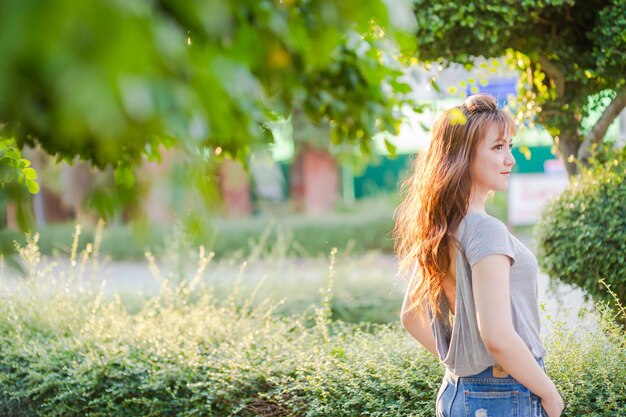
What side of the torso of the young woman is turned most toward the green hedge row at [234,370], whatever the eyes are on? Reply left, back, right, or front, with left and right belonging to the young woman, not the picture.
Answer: left

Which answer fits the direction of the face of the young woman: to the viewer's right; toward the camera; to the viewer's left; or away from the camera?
to the viewer's right

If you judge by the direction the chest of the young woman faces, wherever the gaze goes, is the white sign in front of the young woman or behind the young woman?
in front

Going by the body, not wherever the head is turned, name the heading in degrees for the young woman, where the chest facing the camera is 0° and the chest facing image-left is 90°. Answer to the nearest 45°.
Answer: approximately 225°

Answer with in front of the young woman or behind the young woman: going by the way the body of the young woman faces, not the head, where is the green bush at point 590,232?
in front

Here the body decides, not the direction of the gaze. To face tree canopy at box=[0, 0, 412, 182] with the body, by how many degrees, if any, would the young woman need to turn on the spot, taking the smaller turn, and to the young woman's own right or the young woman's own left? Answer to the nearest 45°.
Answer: approximately 135° to the young woman's own right

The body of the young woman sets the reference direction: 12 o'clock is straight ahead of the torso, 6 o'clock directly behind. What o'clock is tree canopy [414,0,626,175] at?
The tree canopy is roughly at 11 o'clock from the young woman.
